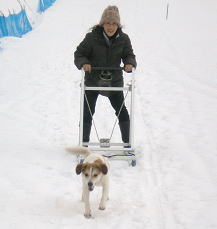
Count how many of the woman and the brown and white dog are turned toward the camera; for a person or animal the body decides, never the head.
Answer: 2

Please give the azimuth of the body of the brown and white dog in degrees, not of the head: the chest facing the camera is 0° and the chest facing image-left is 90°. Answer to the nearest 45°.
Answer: approximately 0°

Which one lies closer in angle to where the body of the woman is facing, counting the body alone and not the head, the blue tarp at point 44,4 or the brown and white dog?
the brown and white dog

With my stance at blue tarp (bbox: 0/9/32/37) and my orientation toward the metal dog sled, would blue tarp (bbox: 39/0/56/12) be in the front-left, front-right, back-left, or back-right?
back-left

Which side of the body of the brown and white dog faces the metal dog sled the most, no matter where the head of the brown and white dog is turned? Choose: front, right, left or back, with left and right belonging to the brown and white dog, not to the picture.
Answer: back

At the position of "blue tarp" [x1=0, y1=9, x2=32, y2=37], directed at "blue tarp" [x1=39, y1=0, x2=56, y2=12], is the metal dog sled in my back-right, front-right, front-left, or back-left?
back-right

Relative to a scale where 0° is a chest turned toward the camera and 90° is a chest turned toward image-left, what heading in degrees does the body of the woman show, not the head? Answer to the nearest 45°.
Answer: approximately 0°

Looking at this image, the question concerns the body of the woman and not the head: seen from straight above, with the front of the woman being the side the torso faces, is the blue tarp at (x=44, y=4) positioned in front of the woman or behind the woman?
behind

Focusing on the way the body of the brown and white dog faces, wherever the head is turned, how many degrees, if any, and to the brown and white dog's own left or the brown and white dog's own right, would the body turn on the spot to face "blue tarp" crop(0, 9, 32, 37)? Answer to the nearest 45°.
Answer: approximately 180°

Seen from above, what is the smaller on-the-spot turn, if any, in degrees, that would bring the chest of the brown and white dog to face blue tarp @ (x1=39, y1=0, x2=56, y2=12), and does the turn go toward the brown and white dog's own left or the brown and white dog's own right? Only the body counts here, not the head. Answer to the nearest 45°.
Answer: approximately 180°

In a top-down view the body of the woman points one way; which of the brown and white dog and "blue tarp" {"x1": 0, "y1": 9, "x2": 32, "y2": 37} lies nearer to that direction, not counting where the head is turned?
the brown and white dog

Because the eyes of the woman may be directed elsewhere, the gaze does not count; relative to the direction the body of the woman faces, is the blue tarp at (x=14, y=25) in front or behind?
behind
